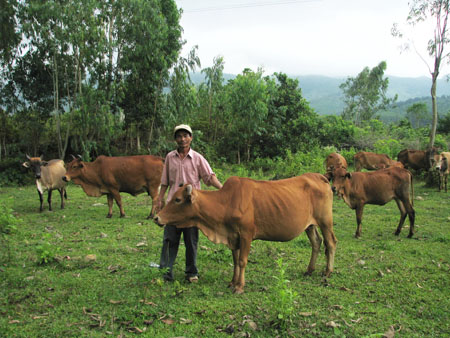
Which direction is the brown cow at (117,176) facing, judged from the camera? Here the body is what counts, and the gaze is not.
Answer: to the viewer's left

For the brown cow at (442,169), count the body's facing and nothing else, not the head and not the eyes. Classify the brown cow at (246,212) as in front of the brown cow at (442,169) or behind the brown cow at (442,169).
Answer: in front

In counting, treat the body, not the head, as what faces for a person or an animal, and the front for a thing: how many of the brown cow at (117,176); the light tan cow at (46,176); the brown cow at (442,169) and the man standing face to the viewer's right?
0

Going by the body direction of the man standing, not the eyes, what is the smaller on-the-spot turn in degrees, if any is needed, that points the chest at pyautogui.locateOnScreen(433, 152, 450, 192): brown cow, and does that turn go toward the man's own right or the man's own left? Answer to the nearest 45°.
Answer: approximately 135° to the man's own left

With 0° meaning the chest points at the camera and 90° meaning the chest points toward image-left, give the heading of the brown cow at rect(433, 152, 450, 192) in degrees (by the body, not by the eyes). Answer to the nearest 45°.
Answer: approximately 45°

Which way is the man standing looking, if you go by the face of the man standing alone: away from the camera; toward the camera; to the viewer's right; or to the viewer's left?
toward the camera

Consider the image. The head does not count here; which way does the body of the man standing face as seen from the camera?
toward the camera

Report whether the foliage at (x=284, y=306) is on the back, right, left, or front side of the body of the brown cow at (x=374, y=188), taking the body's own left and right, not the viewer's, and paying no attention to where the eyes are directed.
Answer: left

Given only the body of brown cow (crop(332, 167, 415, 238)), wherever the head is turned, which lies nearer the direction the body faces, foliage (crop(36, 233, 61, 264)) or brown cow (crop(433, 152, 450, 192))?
the foliage

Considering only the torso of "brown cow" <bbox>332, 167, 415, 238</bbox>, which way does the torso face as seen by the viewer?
to the viewer's left

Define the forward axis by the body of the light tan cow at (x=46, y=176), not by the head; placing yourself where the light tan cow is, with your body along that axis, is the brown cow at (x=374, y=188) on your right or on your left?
on your left
